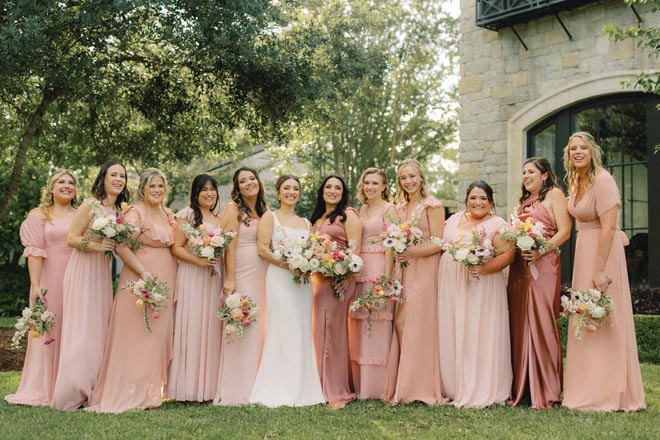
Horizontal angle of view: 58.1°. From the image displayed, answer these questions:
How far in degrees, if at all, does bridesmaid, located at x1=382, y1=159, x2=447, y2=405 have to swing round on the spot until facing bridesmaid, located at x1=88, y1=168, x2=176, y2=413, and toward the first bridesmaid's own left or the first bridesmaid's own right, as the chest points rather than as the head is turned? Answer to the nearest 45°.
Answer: approximately 45° to the first bridesmaid's own right

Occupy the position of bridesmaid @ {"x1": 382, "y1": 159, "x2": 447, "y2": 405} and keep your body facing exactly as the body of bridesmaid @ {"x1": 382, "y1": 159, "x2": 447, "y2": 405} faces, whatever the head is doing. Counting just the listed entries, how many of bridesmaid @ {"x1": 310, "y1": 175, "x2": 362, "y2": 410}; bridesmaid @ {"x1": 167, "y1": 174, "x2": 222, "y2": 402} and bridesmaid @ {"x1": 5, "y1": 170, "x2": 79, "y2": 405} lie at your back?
0

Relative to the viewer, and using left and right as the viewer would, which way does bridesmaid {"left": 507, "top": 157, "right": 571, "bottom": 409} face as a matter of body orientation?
facing the viewer and to the left of the viewer

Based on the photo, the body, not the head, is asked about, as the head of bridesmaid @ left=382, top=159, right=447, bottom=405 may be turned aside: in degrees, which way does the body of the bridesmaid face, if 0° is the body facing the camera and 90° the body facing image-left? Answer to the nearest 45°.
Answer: approximately 45°

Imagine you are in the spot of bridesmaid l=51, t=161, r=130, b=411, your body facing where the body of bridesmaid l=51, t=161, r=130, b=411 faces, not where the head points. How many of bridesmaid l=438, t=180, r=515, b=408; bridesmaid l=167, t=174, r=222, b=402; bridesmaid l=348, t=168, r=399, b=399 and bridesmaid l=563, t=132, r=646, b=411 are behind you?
0

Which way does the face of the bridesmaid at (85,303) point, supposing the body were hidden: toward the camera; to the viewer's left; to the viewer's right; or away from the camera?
toward the camera

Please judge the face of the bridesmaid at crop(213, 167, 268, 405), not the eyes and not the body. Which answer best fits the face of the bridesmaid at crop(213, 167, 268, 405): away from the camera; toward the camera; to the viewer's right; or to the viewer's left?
toward the camera

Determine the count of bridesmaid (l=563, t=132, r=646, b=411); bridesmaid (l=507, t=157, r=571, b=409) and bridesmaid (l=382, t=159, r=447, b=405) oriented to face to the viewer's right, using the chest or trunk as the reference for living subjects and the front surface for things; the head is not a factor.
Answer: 0

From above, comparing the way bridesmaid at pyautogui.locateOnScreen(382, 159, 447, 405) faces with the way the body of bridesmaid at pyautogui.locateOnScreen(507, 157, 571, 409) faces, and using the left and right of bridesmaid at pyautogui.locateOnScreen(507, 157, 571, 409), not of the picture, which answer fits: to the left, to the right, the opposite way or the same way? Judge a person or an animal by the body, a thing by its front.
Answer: the same way

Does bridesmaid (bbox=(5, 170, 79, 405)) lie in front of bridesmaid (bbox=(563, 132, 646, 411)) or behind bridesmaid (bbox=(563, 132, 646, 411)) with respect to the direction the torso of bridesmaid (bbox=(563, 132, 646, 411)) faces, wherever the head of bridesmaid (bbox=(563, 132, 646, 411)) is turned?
in front

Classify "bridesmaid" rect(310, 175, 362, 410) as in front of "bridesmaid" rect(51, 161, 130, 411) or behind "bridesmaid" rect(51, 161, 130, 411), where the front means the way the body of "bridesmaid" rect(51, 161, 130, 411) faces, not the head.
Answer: in front

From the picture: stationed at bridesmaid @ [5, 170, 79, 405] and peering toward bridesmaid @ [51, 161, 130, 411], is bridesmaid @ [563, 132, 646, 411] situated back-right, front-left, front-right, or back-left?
front-left

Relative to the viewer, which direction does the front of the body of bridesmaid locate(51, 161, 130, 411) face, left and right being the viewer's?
facing the viewer and to the right of the viewer

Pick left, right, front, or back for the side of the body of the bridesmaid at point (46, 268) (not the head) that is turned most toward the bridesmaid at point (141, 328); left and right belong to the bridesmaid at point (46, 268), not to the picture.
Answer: front

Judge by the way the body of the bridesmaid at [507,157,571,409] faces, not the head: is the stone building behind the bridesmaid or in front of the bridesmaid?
behind

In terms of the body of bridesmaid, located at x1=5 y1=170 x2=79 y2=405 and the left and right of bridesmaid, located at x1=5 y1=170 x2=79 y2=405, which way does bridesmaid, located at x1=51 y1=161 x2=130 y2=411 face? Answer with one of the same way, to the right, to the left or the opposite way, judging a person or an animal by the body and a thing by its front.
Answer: the same way

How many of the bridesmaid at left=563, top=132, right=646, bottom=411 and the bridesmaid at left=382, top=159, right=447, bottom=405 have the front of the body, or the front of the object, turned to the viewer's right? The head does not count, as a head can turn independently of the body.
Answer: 0
